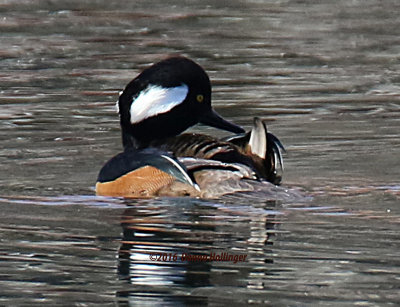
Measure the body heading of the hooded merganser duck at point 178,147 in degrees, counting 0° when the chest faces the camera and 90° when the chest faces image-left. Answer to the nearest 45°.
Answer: approximately 90°
